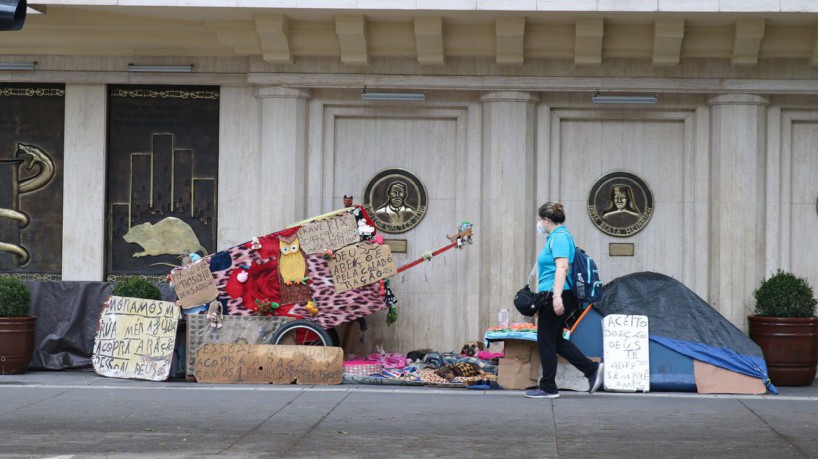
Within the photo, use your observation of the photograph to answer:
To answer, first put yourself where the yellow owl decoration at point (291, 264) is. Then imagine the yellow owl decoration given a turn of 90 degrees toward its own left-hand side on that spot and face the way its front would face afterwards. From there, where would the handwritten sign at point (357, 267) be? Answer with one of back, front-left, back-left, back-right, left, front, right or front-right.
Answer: front

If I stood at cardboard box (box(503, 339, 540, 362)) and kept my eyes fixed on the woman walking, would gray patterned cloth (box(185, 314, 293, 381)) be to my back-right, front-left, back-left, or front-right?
back-right

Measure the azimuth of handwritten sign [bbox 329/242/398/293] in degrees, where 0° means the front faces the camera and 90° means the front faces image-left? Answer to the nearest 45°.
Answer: approximately 0°

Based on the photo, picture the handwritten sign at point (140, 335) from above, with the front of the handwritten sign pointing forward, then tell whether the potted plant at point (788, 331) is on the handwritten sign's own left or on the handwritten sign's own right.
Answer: on the handwritten sign's own left

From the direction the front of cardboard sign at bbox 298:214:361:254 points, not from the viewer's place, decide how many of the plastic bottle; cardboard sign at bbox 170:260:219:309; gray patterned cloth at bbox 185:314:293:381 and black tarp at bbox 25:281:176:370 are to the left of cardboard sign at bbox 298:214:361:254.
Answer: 1

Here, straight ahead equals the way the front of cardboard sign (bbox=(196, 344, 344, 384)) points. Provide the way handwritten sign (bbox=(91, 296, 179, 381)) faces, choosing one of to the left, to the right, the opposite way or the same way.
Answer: the same way

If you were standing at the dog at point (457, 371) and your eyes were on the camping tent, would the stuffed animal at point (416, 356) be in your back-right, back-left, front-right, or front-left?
back-left

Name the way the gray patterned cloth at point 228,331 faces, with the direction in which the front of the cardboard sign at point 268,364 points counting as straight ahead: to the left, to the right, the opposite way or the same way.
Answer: the same way

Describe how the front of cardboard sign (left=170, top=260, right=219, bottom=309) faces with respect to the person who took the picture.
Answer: facing the viewer

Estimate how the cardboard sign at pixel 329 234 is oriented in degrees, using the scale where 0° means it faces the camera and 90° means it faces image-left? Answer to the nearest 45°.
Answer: approximately 0°

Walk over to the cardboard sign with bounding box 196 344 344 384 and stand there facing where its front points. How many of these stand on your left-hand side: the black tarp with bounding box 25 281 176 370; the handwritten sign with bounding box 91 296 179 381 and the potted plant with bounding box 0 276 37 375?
0

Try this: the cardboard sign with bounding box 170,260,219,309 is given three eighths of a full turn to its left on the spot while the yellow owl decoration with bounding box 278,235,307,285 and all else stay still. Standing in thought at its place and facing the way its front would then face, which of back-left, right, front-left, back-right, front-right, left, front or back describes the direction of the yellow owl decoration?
front-right

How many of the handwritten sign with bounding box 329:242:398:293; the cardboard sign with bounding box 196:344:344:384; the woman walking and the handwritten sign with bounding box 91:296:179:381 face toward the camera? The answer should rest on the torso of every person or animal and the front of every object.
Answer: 3
